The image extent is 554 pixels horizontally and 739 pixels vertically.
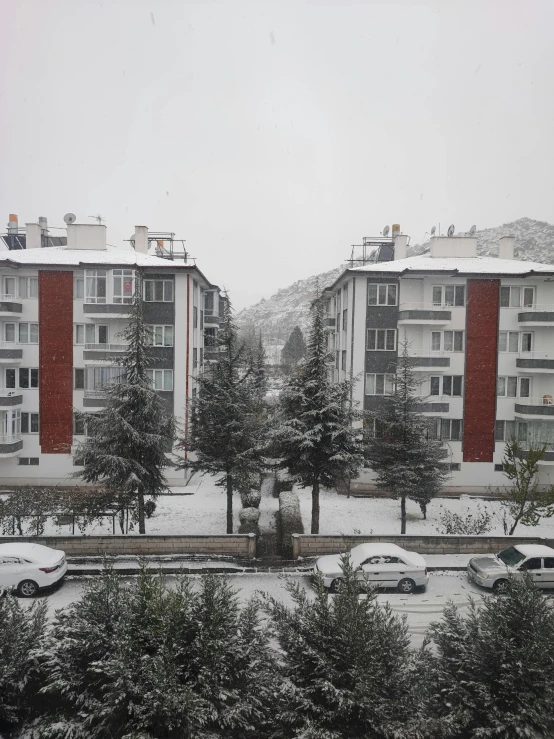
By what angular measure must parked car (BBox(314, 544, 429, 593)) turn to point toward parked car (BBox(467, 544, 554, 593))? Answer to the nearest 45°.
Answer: approximately 180°

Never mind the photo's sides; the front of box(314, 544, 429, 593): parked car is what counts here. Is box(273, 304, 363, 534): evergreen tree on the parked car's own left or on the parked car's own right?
on the parked car's own right

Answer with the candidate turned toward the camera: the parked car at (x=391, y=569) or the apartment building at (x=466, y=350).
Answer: the apartment building

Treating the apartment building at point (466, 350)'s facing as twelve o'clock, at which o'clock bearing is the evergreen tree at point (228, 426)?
The evergreen tree is roughly at 1 o'clock from the apartment building.

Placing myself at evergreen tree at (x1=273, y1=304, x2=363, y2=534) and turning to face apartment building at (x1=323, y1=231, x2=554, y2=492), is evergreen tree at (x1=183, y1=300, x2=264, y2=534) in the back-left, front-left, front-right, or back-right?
back-left

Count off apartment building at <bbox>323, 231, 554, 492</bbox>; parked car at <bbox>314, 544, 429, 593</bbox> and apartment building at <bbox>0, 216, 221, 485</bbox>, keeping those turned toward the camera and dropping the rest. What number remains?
2

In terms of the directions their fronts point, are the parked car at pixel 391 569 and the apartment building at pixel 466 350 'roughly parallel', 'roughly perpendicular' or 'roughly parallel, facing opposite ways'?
roughly perpendicular

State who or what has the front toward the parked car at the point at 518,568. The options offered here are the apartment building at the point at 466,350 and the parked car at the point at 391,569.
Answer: the apartment building

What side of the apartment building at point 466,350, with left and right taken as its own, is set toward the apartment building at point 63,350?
right

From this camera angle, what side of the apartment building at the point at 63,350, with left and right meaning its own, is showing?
front

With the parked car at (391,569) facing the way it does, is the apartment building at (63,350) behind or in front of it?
in front

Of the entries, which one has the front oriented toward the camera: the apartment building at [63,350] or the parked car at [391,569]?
the apartment building

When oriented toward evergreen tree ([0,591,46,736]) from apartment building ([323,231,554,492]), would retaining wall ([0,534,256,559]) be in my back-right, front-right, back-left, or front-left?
front-right

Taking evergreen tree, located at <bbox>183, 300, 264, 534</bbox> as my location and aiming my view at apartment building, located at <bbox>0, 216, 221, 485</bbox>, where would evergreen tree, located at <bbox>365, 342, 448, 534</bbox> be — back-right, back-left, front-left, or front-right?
back-right

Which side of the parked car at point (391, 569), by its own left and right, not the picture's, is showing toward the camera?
left

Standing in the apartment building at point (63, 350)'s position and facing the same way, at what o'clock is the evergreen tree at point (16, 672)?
The evergreen tree is roughly at 12 o'clock from the apartment building.

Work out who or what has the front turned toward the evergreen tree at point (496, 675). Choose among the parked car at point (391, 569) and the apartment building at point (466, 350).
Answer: the apartment building
